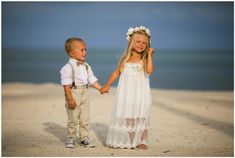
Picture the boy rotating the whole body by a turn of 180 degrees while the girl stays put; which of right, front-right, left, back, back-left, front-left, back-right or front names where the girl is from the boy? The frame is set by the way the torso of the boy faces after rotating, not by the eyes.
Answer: back-right

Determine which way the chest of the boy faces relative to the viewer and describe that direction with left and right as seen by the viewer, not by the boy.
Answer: facing the viewer and to the right of the viewer

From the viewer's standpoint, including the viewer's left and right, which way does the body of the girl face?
facing the viewer

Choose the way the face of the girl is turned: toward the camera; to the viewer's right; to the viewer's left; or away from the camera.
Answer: toward the camera
